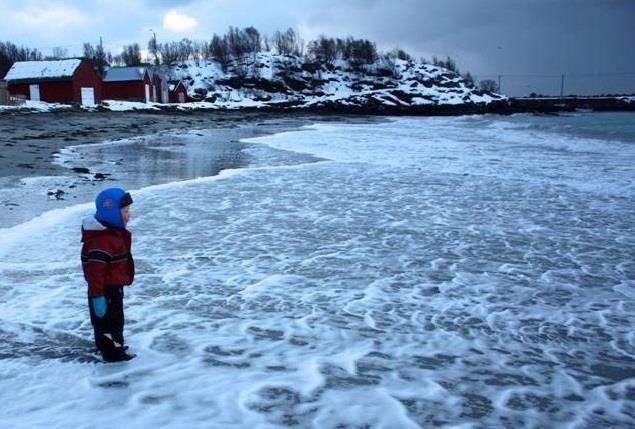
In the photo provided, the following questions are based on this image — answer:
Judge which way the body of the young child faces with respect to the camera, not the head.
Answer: to the viewer's right

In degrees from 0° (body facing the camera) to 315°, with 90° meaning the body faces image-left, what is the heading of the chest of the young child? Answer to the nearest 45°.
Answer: approximately 270°
